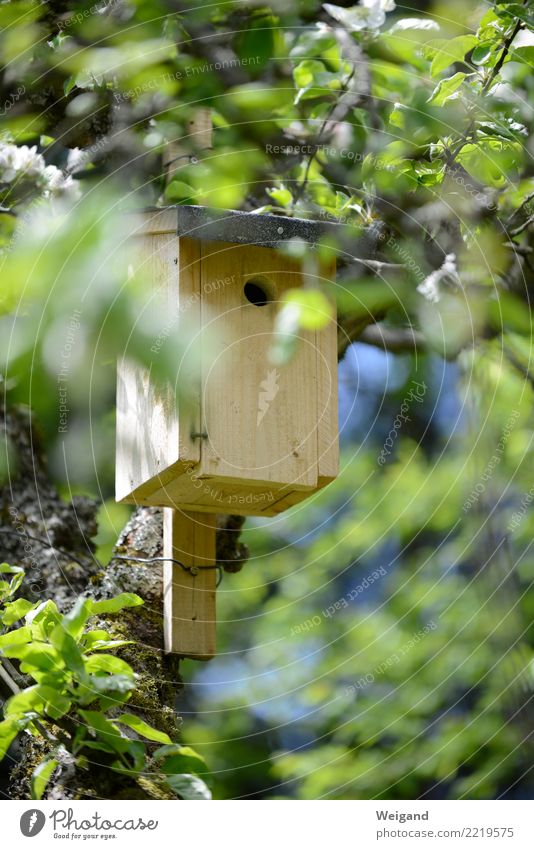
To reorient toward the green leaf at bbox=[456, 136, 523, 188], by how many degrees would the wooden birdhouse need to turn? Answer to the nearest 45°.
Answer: approximately 45° to its left

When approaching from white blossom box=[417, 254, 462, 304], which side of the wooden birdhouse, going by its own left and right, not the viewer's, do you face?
left

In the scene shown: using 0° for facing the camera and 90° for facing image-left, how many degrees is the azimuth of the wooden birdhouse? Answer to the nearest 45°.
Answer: approximately 315°
